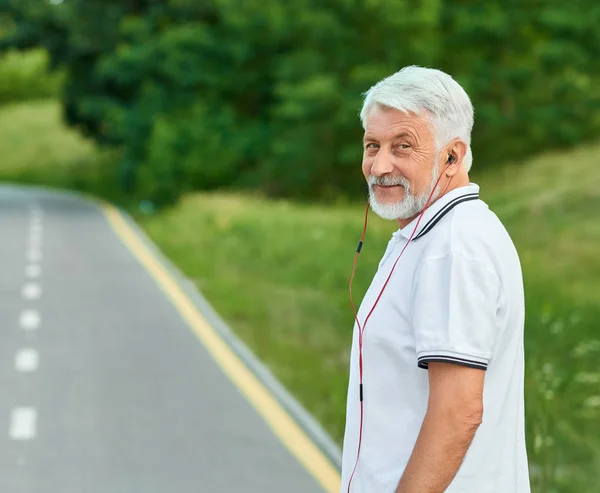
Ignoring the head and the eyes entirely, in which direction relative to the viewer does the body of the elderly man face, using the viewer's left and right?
facing to the left of the viewer

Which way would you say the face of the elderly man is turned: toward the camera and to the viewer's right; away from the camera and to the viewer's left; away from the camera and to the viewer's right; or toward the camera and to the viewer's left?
toward the camera and to the viewer's left
